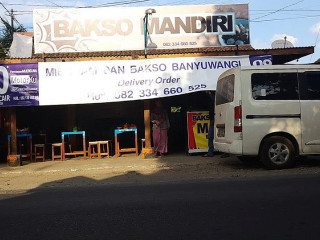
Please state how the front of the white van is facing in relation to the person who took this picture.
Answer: facing to the right of the viewer

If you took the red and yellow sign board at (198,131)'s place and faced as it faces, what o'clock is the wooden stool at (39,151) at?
The wooden stool is roughly at 3 o'clock from the red and yellow sign board.

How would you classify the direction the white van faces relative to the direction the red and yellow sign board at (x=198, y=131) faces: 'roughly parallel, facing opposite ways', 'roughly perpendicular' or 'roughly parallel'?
roughly perpendicular

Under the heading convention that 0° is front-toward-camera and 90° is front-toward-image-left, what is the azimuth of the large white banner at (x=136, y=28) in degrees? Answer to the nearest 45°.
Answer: approximately 0°

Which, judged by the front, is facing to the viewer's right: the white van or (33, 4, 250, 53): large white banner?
the white van

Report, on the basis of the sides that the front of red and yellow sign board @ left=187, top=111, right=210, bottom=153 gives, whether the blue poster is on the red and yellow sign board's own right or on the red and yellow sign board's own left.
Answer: on the red and yellow sign board's own right

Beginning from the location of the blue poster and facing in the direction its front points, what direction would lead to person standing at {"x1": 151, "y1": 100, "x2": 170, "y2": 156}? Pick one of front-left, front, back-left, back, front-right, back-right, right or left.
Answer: left

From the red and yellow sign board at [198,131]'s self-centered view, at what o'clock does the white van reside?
The white van is roughly at 11 o'clock from the red and yellow sign board.
